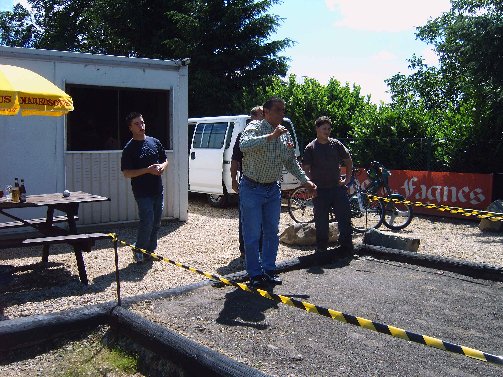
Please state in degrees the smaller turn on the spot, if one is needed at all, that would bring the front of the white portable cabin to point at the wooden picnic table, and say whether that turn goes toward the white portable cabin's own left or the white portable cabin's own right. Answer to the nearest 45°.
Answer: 0° — it already faces it

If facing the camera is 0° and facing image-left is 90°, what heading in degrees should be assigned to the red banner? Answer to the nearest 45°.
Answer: approximately 0°

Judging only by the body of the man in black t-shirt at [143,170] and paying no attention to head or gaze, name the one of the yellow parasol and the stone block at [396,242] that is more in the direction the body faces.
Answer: the stone block

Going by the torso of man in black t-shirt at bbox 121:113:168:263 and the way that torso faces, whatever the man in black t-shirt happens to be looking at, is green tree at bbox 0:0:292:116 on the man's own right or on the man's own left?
on the man's own left

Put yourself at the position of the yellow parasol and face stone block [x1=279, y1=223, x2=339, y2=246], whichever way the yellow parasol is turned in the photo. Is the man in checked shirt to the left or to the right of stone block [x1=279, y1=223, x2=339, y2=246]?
right

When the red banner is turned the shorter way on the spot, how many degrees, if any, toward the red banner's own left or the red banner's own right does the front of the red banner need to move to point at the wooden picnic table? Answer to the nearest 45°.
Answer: approximately 45° to the red banner's own right

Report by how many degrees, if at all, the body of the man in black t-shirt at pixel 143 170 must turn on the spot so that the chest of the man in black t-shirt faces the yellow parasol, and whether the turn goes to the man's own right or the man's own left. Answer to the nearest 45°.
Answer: approximately 90° to the man's own right
